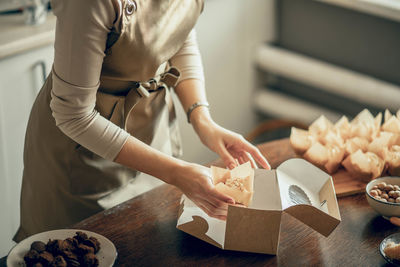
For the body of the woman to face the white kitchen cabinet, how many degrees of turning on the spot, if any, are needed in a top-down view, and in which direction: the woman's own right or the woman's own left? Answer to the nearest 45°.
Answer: approximately 180°

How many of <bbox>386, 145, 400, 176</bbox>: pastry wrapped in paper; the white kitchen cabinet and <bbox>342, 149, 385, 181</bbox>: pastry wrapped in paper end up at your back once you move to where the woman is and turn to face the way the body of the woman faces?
1

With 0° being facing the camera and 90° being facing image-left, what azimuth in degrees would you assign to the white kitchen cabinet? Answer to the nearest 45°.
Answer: approximately 315°

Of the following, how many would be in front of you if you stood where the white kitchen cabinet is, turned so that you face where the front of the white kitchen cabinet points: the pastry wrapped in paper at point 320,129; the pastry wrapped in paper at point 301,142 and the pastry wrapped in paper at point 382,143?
3

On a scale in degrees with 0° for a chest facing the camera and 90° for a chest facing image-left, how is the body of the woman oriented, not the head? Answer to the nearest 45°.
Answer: approximately 315°
